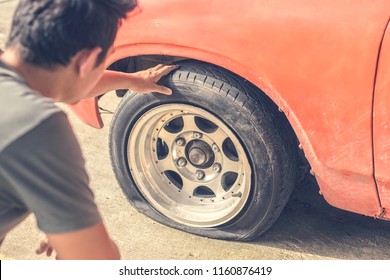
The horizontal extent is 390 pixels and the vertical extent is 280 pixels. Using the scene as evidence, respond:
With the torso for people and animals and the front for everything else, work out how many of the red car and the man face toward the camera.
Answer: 0

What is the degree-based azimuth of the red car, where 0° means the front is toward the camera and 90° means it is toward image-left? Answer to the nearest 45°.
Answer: approximately 135°

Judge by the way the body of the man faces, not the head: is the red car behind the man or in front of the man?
in front

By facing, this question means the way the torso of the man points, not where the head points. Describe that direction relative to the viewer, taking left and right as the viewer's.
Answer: facing away from the viewer and to the right of the viewer

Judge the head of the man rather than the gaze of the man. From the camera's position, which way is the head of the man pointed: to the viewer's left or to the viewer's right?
to the viewer's right
